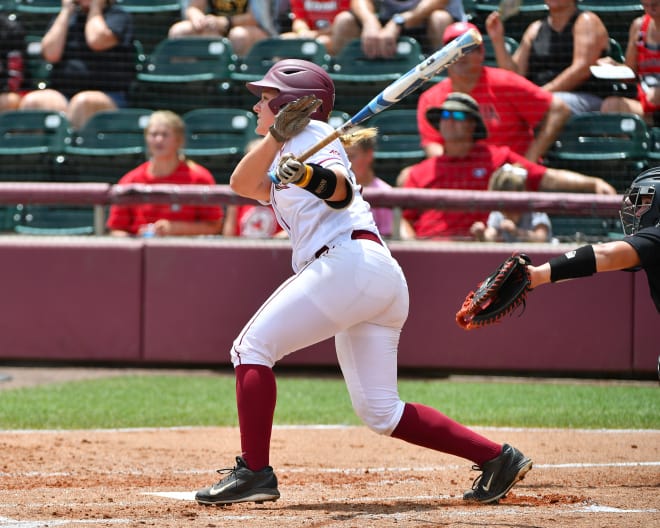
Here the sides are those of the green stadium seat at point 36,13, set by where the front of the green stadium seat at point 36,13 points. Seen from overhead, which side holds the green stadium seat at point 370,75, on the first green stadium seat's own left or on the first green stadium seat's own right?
on the first green stadium seat's own left

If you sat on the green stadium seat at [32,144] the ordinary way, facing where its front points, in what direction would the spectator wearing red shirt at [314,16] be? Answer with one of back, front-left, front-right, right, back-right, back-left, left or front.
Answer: left

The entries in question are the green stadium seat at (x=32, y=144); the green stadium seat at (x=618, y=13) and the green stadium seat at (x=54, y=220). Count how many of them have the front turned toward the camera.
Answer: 3

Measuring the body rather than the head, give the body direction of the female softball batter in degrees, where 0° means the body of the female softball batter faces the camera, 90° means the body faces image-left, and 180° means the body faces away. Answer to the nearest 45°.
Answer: approximately 90°

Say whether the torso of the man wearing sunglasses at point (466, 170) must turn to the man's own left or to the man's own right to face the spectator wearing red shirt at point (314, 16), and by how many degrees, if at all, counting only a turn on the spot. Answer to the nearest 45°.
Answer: approximately 135° to the man's own right

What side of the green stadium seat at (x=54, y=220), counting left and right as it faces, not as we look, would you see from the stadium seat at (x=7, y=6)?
back

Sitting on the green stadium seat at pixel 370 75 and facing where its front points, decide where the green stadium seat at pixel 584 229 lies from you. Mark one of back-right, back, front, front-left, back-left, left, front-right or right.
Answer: front-left

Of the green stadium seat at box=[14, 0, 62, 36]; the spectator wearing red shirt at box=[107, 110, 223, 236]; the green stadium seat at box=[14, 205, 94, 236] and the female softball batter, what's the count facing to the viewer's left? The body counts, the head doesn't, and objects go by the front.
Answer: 1

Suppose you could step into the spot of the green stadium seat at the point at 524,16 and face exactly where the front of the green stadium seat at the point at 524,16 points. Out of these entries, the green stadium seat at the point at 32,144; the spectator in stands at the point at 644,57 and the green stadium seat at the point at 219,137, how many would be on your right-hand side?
2

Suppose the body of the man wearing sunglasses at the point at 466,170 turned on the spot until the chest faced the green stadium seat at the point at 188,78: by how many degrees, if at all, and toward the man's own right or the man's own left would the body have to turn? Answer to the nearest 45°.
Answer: approximately 135° to the man's own right

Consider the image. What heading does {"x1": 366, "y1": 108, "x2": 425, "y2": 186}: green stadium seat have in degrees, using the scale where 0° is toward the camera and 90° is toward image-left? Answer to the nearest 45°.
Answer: approximately 0°

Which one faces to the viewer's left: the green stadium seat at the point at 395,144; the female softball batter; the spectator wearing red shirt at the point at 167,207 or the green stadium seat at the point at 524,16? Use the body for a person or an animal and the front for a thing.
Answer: the female softball batter

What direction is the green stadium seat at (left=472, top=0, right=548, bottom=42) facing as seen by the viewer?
toward the camera
